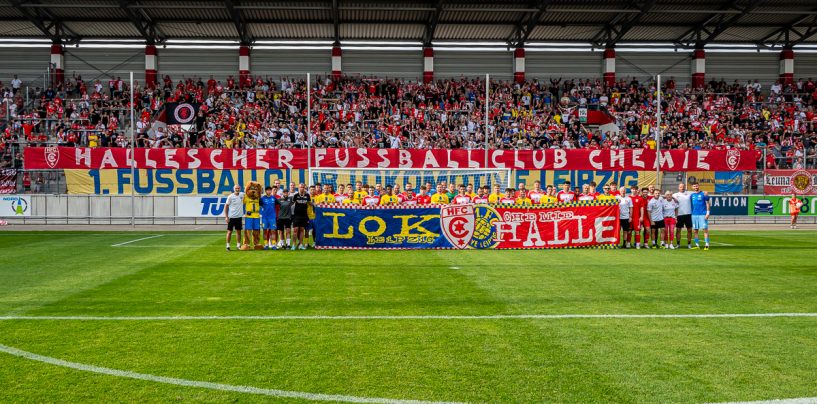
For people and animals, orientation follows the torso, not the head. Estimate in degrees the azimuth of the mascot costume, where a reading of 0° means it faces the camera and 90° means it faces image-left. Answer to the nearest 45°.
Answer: approximately 0°

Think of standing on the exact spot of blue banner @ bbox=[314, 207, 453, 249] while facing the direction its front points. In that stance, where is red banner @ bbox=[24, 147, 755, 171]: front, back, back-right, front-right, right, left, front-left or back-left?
back

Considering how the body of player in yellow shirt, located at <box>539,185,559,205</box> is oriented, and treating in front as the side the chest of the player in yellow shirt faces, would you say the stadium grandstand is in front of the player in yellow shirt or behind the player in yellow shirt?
behind

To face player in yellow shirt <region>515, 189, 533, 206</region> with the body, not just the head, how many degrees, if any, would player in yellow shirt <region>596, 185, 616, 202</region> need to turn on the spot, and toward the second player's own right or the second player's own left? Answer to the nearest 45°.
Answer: approximately 45° to the second player's own right

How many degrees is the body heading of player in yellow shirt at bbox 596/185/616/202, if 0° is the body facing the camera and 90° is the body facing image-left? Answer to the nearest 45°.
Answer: approximately 0°

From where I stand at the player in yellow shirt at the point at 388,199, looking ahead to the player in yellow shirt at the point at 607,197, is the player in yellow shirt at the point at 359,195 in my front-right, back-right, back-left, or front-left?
back-left

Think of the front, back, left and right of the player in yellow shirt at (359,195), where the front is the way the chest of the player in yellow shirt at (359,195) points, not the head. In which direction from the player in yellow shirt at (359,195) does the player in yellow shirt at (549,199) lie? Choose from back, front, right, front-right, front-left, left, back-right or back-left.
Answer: left

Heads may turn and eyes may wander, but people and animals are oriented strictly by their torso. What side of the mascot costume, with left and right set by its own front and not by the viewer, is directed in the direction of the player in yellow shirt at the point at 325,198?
left

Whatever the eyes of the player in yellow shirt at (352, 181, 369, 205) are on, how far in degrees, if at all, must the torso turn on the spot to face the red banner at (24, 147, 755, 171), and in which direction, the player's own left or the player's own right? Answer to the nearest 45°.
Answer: approximately 180°

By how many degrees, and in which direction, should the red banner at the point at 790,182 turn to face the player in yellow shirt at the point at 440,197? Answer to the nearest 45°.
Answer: approximately 45° to its right

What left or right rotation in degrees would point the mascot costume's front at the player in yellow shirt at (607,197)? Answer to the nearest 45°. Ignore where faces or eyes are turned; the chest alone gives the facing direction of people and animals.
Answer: approximately 90° to its left
